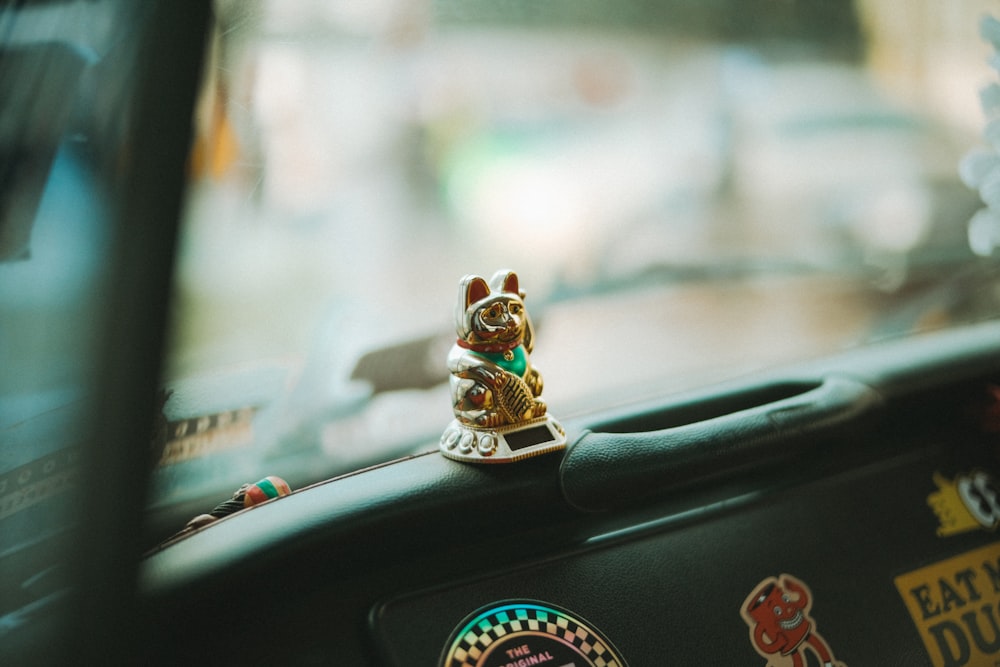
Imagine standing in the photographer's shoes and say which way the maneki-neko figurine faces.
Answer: facing the viewer and to the right of the viewer

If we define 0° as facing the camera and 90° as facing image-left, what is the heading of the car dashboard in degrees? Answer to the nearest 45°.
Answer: approximately 0°
